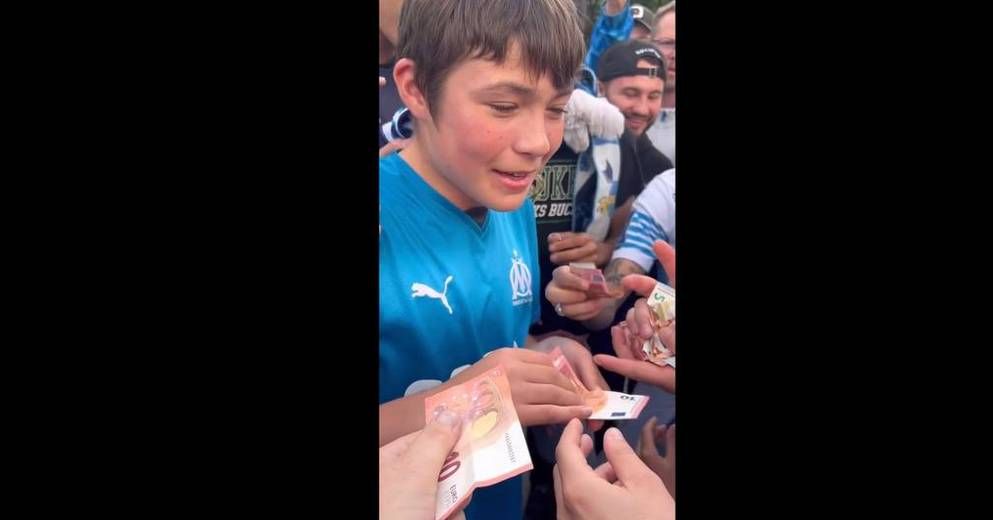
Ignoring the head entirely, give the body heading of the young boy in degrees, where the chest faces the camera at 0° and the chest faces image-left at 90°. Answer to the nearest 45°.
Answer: approximately 315°
